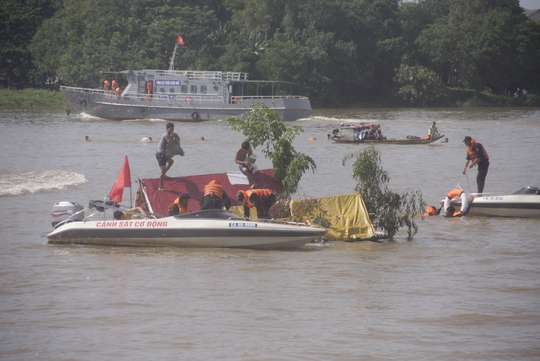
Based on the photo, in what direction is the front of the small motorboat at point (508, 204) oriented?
to the viewer's left

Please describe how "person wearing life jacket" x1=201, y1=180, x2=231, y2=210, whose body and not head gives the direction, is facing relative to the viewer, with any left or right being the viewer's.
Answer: facing away from the viewer

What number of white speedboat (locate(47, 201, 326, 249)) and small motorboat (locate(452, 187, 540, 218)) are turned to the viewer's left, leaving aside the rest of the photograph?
1

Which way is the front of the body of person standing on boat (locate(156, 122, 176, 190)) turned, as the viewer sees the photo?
to the viewer's right

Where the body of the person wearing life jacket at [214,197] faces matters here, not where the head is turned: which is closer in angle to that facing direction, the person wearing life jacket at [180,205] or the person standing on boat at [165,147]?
the person standing on boat

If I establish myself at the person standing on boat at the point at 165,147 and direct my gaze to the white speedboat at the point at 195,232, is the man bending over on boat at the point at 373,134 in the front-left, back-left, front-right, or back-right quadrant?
back-left

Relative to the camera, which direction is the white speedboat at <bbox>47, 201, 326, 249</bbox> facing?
to the viewer's right

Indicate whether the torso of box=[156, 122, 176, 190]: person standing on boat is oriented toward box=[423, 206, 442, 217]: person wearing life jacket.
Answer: yes

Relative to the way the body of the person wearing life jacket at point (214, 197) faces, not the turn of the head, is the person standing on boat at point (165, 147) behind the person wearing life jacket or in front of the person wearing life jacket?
in front
